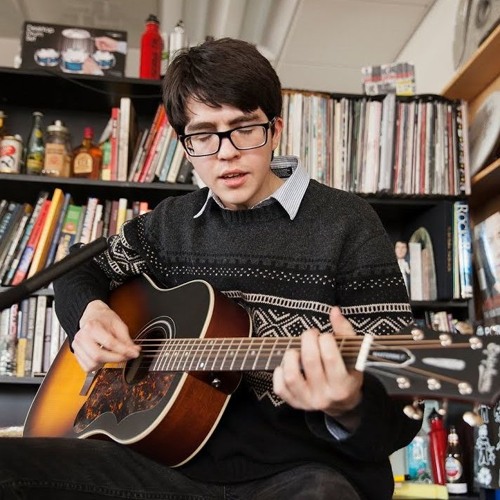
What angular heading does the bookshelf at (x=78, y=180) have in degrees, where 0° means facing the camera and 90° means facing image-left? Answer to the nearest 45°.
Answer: approximately 0°

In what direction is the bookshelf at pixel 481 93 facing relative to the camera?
to the viewer's left

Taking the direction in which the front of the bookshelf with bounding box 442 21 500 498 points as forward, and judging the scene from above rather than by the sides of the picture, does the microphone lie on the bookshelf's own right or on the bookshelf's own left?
on the bookshelf's own left

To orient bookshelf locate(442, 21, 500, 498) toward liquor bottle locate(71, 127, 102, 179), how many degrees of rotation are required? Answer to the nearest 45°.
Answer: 0° — it already faces it

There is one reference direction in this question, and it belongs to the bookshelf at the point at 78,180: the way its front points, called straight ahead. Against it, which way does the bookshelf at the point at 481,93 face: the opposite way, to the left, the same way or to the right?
to the right

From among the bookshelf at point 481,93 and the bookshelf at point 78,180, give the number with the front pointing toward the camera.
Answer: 1

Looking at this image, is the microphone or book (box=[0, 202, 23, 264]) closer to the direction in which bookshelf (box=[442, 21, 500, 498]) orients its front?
the book

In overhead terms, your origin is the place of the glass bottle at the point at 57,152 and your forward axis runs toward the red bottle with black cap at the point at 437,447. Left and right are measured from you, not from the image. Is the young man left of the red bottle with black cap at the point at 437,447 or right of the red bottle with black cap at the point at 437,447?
right

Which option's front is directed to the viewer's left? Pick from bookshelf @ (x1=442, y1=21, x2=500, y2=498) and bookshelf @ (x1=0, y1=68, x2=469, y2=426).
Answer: bookshelf @ (x1=442, y1=21, x2=500, y2=498)

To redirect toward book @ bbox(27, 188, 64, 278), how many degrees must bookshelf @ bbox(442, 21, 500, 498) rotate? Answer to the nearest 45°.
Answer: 0° — it already faces it

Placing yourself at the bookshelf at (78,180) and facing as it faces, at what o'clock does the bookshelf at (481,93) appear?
the bookshelf at (481,93) is roughly at 9 o'clock from the bookshelf at (78,180).
